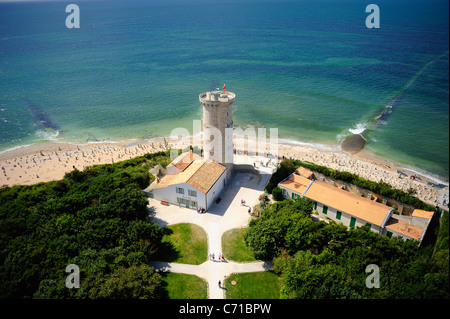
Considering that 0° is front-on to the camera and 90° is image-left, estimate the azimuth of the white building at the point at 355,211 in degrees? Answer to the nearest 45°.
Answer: approximately 45°
